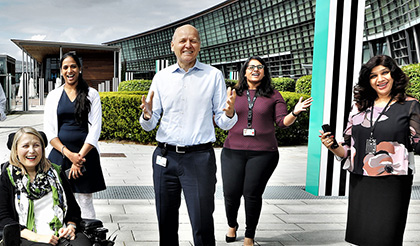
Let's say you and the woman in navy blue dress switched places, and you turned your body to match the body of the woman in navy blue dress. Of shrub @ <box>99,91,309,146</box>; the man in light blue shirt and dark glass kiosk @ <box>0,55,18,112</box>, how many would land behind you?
2

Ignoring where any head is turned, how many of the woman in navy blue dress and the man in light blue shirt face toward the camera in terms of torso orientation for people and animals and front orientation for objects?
2

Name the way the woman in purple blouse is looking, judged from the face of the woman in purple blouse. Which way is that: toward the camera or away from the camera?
toward the camera

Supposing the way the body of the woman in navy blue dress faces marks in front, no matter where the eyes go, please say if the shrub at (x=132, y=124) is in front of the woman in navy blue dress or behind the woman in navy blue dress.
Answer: behind

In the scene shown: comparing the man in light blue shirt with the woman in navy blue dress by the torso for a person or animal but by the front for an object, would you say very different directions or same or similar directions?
same or similar directions

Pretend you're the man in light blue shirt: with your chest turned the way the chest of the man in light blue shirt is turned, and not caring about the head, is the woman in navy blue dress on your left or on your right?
on your right

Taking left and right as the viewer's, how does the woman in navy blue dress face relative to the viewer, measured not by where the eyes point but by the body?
facing the viewer

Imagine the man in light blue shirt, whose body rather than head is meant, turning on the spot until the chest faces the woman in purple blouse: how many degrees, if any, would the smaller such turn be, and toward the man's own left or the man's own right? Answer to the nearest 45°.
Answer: approximately 135° to the man's own left

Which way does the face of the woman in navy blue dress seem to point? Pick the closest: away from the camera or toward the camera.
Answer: toward the camera

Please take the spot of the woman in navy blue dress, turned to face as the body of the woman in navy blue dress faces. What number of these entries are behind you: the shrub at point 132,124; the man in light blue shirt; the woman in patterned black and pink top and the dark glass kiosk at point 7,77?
2

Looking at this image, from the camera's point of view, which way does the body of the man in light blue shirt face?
toward the camera

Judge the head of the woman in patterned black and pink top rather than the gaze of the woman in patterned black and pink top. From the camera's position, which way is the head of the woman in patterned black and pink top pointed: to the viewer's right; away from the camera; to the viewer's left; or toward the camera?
toward the camera

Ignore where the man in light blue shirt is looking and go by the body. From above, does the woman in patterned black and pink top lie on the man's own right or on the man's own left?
on the man's own left

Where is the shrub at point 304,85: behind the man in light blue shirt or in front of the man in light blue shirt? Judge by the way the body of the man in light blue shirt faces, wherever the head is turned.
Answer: behind

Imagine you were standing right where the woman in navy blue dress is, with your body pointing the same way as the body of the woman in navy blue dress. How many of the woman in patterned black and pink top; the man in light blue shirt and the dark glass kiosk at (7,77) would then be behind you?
1
